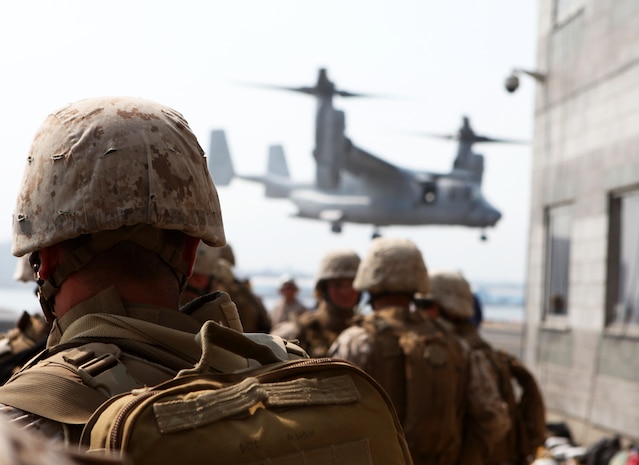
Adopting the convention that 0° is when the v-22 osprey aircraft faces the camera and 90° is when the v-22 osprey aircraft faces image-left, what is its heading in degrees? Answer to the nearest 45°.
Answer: approximately 315°
